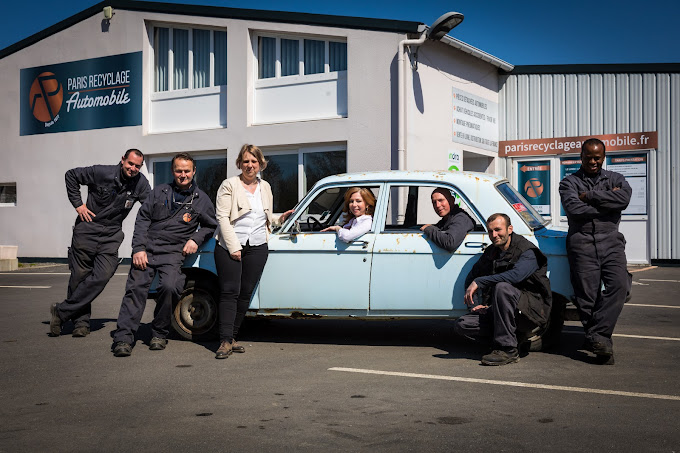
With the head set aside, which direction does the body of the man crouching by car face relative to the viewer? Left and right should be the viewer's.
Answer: facing the viewer and to the left of the viewer

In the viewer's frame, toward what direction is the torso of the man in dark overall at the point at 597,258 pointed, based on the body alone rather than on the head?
toward the camera

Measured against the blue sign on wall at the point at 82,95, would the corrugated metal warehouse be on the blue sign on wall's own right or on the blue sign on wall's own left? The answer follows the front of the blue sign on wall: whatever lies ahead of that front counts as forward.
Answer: on the blue sign on wall's own left

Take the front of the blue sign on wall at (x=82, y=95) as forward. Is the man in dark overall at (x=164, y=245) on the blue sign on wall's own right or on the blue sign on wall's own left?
on the blue sign on wall's own left

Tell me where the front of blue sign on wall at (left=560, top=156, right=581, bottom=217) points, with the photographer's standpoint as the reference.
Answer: facing the viewer

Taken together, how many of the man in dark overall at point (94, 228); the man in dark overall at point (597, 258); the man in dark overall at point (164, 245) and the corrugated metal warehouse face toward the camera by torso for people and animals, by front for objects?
4

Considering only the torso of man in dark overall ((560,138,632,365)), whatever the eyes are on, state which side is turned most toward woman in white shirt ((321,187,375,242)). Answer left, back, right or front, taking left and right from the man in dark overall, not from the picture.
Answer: right
